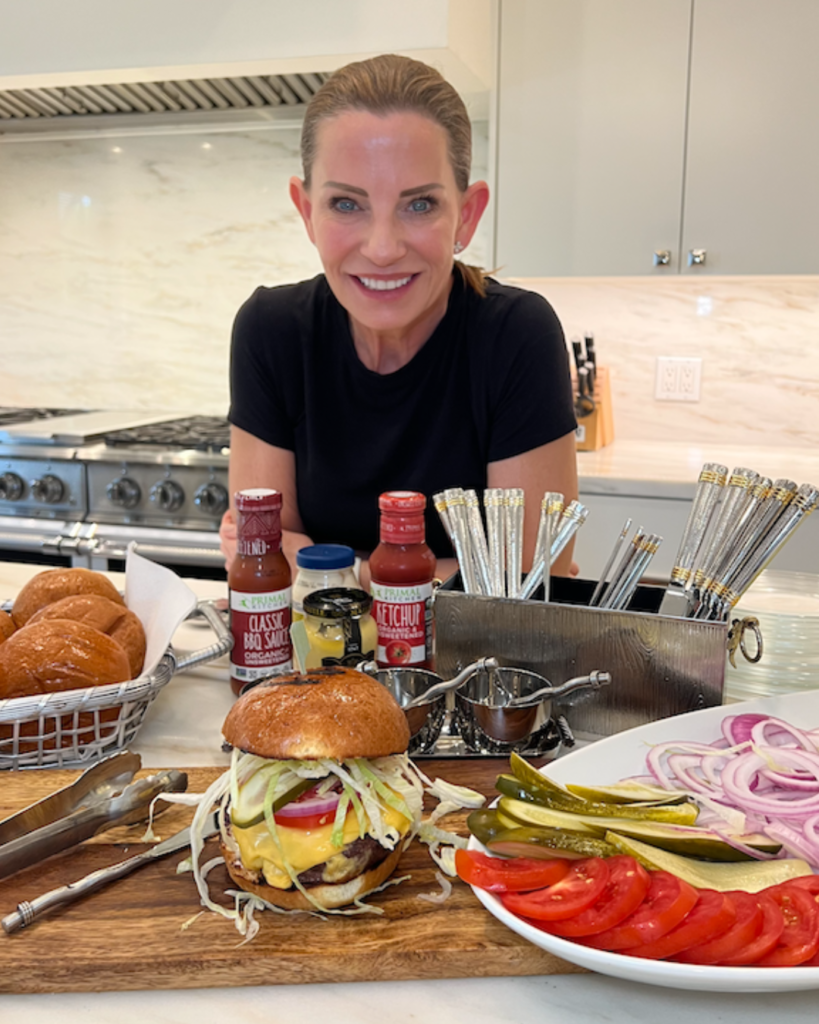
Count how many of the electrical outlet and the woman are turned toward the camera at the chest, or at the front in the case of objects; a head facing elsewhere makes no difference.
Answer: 2

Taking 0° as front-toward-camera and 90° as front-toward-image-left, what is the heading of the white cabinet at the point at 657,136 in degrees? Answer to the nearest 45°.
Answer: approximately 0°

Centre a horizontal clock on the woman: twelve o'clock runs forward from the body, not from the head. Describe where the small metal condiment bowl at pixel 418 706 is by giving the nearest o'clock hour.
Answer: The small metal condiment bowl is roughly at 12 o'clock from the woman.

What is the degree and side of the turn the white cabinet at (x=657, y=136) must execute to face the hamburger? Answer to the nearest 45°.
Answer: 0° — it already faces it

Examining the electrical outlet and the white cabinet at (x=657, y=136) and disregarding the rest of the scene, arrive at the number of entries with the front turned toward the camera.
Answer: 2

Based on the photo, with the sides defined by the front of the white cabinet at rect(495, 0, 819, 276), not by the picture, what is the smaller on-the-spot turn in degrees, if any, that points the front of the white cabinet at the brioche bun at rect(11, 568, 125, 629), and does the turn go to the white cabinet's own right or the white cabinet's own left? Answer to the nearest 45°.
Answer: approximately 45° to the white cabinet's own right

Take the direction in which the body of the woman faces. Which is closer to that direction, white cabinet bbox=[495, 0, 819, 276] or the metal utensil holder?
the metal utensil holder
